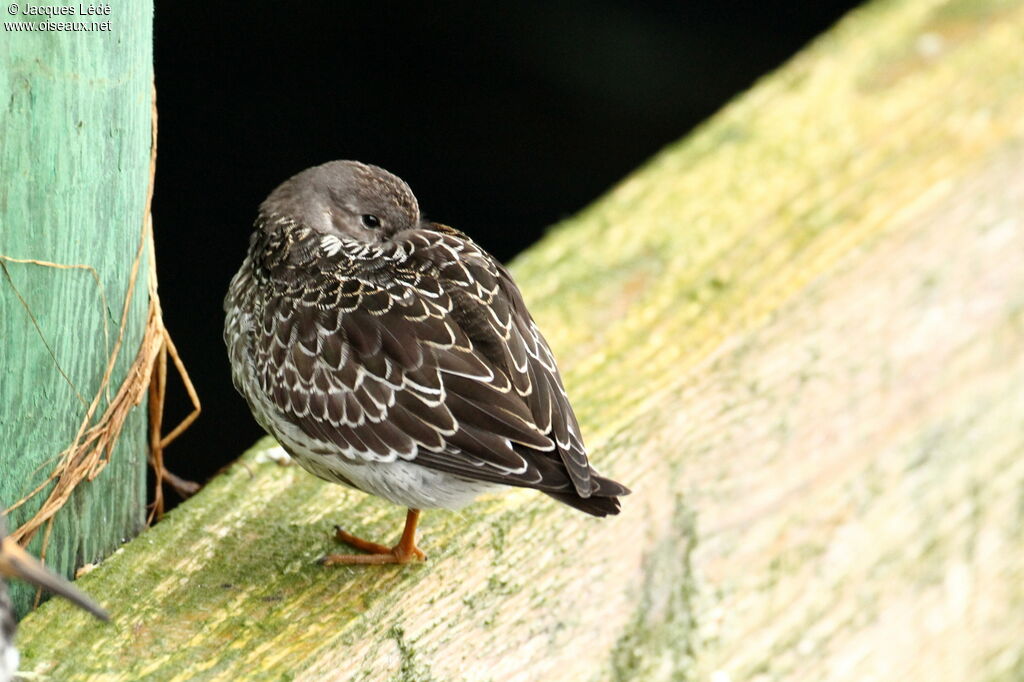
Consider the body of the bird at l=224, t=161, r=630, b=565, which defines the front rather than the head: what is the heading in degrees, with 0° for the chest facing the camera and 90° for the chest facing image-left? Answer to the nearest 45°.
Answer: approximately 90°
